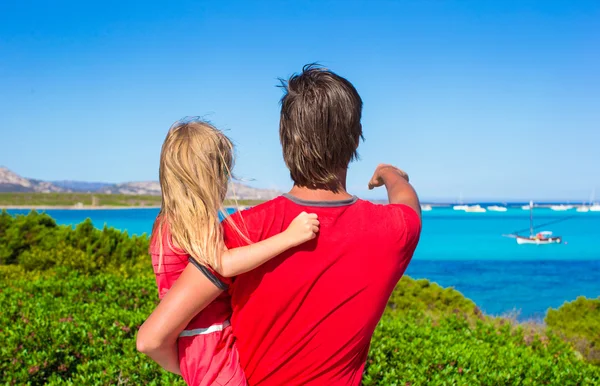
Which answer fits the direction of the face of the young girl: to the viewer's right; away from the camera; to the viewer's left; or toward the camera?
away from the camera

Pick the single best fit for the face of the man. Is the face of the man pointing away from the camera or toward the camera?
away from the camera

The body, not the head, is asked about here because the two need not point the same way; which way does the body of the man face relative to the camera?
away from the camera

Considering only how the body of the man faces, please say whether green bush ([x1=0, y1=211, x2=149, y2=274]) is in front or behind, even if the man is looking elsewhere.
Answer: in front

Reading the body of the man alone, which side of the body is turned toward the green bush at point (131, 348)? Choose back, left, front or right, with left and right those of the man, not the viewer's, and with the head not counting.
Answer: front

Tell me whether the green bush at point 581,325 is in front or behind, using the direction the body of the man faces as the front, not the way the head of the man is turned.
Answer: in front

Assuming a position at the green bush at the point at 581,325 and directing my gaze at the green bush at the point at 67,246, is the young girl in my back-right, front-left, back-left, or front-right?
front-left
